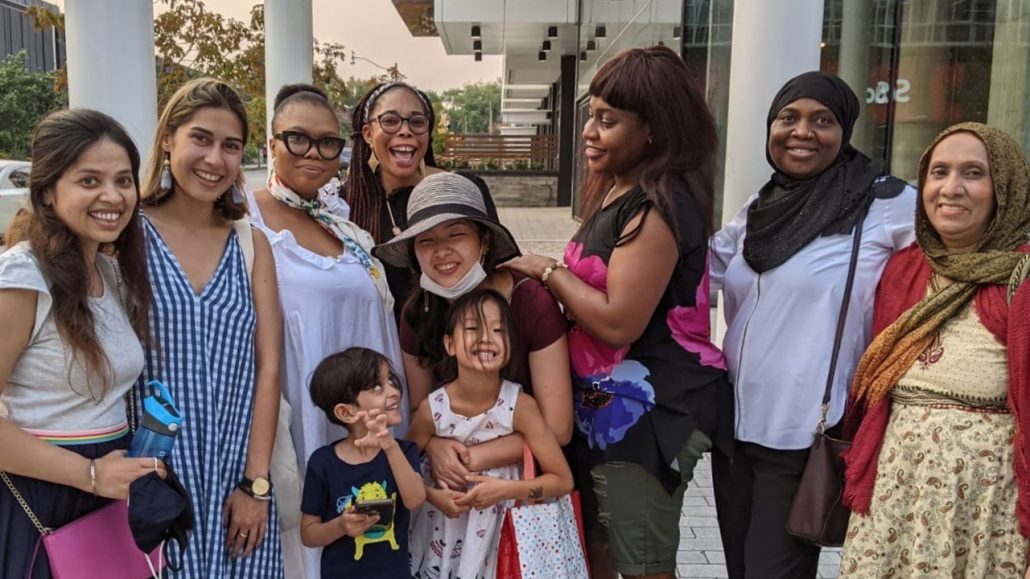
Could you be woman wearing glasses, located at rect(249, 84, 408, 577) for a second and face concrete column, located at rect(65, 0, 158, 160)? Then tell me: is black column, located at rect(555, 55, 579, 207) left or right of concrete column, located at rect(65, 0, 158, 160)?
right

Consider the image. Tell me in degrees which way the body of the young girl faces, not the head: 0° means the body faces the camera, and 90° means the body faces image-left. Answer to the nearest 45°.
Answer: approximately 0°

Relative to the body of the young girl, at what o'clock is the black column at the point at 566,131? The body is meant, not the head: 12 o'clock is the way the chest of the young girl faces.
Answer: The black column is roughly at 6 o'clock from the young girl.

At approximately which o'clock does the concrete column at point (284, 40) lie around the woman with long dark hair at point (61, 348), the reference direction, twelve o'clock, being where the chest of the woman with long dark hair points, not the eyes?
The concrete column is roughly at 8 o'clock from the woman with long dark hair.

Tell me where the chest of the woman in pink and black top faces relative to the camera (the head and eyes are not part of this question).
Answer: to the viewer's left

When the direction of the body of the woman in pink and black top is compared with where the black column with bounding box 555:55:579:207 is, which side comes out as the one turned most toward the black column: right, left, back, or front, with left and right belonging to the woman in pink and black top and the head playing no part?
right

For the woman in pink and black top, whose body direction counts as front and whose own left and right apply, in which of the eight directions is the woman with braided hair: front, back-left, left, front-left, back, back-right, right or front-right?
front-right
